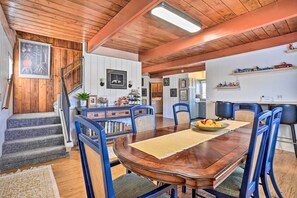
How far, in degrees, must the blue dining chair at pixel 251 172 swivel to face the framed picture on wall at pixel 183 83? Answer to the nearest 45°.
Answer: approximately 45° to its right

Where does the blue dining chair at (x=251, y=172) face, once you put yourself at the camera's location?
facing away from the viewer and to the left of the viewer

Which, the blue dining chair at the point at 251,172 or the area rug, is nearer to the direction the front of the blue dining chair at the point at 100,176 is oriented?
the blue dining chair

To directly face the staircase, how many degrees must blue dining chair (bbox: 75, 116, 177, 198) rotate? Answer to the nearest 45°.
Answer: approximately 90° to its left

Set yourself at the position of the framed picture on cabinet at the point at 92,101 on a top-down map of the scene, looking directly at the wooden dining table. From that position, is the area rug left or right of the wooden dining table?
right

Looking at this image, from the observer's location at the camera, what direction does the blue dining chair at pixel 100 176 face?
facing away from the viewer and to the right of the viewer

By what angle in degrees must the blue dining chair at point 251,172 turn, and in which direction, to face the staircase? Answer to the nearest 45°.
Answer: approximately 45° to its left

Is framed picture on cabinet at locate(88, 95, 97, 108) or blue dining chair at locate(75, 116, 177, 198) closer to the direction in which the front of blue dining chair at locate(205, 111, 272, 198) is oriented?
the framed picture on cabinet

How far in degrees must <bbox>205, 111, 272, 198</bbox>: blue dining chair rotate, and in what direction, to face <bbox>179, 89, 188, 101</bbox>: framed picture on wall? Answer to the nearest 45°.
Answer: approximately 45° to its right

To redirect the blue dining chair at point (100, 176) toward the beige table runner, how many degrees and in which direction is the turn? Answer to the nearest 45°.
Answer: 0° — it already faces it

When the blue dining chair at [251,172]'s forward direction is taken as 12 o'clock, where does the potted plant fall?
The potted plant is roughly at 11 o'clock from the blue dining chair.
